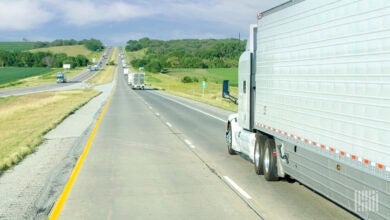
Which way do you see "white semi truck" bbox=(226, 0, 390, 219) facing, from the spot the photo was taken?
facing away from the viewer and to the left of the viewer
